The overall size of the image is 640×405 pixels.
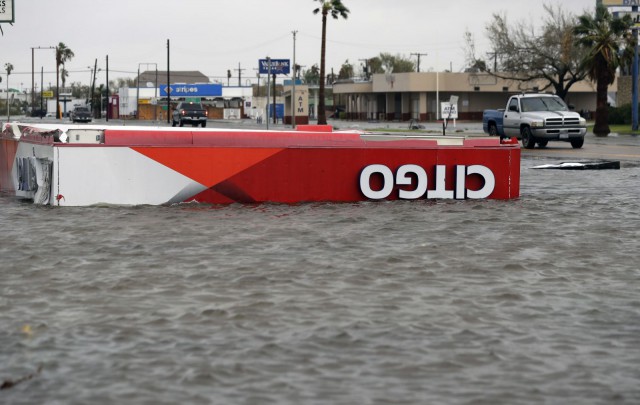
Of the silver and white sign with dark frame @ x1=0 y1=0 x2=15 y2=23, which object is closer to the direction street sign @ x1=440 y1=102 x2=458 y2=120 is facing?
the silver and blue pickup truck

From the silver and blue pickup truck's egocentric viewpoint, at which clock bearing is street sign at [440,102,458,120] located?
The street sign is roughly at 7 o'clock from the silver and blue pickup truck.

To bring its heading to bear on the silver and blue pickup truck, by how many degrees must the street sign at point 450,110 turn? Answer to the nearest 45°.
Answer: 0° — it already faces it

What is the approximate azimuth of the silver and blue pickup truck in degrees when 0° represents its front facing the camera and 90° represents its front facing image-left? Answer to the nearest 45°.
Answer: approximately 315°

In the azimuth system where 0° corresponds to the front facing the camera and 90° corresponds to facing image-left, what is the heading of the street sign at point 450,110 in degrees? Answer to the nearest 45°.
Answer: approximately 0°

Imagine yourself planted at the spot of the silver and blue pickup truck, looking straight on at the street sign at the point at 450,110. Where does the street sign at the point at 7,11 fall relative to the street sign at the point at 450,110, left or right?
left
